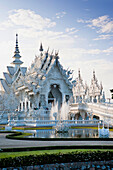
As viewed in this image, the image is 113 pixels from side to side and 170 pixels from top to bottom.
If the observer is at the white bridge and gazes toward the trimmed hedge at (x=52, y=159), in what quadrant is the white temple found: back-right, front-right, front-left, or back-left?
back-right

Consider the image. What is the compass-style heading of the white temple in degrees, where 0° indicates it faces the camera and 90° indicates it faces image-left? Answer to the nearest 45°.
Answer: approximately 315°

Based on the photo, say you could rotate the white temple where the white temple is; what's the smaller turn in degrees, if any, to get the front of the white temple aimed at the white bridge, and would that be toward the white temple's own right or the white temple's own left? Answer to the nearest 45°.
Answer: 0° — it already faces it

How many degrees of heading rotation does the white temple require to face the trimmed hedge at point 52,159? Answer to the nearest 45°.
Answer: approximately 45° to its right
